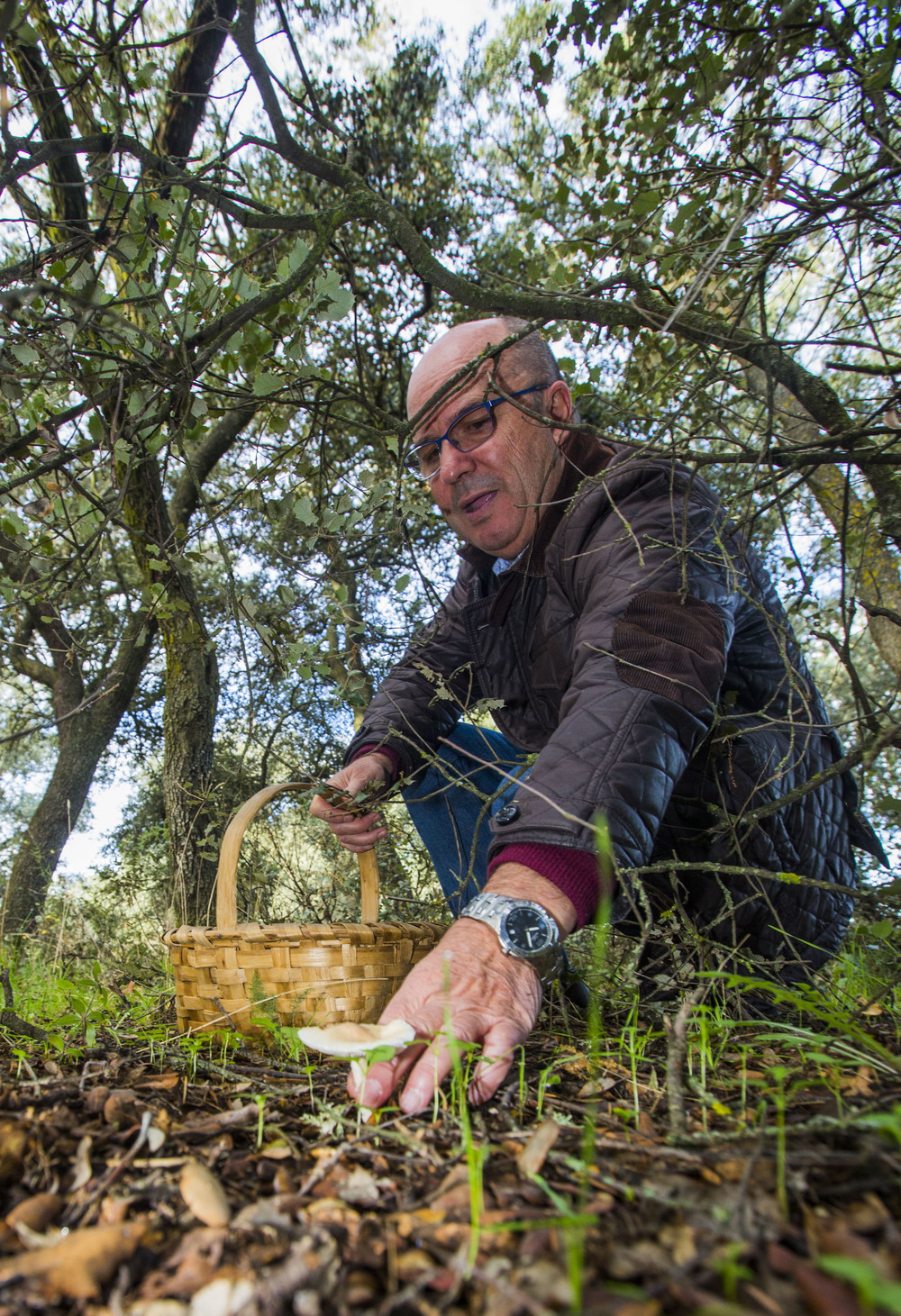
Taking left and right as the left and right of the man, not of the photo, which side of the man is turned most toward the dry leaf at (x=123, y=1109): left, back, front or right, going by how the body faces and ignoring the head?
front

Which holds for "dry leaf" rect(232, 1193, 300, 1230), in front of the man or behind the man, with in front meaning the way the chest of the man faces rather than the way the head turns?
in front

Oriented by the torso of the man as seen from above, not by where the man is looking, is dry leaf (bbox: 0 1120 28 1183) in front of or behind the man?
in front

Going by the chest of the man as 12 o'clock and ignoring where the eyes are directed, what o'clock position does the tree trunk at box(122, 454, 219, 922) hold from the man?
The tree trunk is roughly at 3 o'clock from the man.

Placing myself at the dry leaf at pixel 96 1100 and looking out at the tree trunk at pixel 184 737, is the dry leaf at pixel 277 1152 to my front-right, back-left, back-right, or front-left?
back-right

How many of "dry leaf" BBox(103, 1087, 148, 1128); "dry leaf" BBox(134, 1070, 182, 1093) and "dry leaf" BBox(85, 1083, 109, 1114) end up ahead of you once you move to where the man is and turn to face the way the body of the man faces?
3

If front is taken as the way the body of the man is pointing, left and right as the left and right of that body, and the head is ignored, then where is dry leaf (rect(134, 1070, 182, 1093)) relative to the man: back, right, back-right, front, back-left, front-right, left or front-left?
front

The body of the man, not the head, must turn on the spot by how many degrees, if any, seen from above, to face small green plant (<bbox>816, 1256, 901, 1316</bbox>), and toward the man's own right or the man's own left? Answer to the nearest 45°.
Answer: approximately 45° to the man's own left

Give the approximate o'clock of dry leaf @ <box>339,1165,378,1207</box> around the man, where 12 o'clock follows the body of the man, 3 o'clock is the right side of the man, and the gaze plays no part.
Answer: The dry leaf is roughly at 11 o'clock from the man.

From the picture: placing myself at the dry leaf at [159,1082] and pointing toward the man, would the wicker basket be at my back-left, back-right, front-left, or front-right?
front-left

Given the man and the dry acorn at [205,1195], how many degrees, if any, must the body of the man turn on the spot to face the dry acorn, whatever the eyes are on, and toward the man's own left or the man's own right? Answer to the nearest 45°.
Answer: approximately 45° to the man's own left

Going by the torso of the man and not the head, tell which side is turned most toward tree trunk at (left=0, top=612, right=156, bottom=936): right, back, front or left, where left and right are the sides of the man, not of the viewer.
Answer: right

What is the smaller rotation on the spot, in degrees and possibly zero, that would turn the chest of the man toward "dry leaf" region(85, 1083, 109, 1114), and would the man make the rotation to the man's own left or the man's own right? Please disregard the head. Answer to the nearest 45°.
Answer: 0° — they already face it

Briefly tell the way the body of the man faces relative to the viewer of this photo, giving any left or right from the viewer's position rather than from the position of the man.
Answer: facing the viewer and to the left of the viewer

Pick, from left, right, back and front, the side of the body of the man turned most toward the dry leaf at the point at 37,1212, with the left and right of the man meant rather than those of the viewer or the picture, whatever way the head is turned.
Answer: front

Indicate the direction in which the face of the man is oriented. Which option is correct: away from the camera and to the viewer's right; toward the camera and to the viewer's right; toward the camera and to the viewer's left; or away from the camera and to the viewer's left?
toward the camera and to the viewer's left
